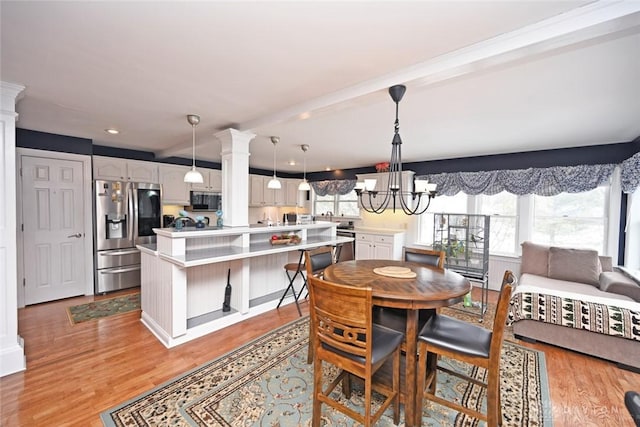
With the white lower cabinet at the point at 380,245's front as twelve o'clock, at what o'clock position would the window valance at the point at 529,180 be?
The window valance is roughly at 8 o'clock from the white lower cabinet.

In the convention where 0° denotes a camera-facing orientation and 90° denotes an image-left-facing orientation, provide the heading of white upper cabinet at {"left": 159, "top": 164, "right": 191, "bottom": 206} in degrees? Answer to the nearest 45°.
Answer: approximately 0°

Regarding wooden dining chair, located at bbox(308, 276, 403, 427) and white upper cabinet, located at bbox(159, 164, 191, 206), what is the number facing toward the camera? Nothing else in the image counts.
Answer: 1

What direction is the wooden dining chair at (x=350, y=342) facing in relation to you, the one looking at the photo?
facing away from the viewer and to the right of the viewer

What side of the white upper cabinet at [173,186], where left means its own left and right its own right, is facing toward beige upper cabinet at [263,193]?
left

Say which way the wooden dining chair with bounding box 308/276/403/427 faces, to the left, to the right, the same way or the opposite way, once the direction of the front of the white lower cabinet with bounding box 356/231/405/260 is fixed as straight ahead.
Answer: the opposite way
